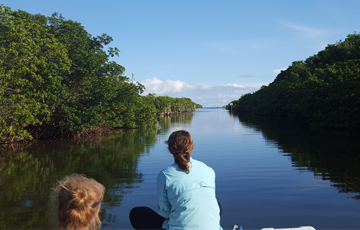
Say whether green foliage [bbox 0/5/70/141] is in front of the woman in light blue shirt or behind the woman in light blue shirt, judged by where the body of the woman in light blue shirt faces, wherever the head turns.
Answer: in front

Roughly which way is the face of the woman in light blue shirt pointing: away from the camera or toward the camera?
away from the camera

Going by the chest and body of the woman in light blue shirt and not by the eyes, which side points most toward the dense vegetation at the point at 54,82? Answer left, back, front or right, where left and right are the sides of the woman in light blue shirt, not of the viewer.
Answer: front

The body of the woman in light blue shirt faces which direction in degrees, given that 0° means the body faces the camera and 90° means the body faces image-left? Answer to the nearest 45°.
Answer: approximately 135°
